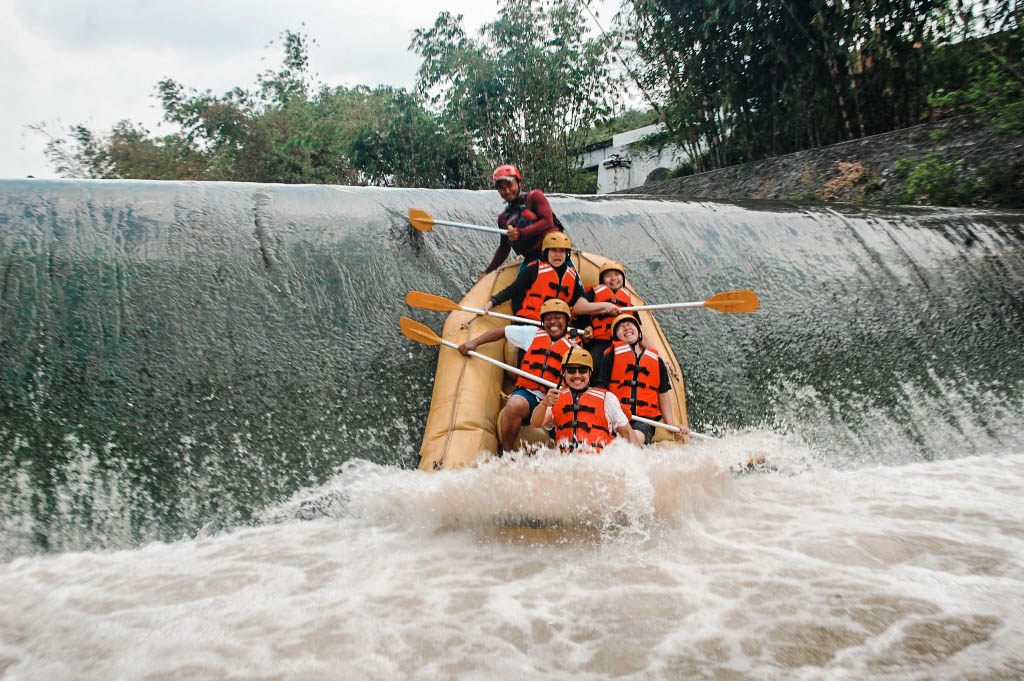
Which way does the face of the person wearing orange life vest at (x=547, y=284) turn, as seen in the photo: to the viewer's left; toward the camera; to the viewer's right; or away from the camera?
toward the camera

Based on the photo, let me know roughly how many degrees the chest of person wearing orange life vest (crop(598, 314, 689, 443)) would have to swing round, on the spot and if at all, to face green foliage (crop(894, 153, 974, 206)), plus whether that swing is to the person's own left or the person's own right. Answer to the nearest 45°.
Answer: approximately 135° to the person's own left

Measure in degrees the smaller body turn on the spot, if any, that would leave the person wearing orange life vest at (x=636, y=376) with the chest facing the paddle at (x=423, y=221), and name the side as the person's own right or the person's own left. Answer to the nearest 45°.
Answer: approximately 135° to the person's own right

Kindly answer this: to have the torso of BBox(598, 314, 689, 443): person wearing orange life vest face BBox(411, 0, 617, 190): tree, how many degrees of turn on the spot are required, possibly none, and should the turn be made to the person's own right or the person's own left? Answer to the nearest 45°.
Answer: approximately 180°

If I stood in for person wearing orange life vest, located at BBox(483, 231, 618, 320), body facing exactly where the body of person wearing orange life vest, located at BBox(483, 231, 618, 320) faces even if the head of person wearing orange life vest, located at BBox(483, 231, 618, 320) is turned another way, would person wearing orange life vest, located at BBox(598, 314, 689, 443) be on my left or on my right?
on my left

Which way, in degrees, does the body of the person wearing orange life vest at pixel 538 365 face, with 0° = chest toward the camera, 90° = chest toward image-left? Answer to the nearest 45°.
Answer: approximately 0°

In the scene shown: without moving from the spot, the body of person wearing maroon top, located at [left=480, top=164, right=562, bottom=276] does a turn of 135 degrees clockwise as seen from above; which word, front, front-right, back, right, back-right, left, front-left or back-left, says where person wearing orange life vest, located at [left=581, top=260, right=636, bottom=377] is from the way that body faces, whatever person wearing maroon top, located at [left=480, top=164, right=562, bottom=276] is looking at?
back-right

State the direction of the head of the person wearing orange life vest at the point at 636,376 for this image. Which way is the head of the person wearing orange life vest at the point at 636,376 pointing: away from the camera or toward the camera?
toward the camera

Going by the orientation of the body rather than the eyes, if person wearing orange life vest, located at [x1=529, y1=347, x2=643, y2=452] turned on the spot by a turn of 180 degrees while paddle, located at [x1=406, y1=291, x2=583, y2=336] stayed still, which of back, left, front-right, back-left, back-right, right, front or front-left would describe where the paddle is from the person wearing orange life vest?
front-left

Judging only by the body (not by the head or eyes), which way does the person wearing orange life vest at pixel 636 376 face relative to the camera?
toward the camera

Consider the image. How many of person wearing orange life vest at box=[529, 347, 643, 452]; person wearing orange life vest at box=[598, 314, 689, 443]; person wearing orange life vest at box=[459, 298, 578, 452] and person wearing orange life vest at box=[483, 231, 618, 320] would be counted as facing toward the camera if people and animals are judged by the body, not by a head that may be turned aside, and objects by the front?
4

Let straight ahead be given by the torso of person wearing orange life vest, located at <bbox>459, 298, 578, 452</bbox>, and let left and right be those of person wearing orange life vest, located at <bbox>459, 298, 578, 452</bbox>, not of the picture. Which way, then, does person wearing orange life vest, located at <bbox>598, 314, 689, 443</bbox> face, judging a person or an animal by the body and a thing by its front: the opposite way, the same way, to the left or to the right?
the same way

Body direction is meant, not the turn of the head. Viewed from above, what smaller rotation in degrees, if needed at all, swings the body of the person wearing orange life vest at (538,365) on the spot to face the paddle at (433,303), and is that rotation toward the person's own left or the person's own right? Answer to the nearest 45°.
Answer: approximately 135° to the person's own right

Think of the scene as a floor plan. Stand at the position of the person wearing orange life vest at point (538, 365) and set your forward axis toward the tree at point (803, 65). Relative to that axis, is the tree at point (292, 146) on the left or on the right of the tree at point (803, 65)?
left
